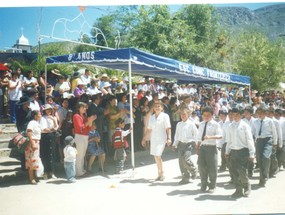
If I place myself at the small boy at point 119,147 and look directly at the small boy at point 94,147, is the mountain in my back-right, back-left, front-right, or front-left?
back-right

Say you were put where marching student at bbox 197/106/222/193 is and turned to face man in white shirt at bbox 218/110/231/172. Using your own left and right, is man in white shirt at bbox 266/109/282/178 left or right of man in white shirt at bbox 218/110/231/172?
right

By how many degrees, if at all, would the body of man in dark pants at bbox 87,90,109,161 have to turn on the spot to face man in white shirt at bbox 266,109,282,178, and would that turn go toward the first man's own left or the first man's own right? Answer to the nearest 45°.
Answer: approximately 45° to the first man's own left

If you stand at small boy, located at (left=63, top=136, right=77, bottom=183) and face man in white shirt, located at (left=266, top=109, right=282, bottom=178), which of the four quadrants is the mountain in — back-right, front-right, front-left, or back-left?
front-left

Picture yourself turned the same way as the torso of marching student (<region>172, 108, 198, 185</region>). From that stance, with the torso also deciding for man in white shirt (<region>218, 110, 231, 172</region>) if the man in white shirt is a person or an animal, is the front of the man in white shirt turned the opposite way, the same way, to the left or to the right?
the same way

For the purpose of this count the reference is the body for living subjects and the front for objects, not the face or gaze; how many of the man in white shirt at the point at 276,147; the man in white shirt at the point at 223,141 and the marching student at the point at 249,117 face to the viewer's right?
0

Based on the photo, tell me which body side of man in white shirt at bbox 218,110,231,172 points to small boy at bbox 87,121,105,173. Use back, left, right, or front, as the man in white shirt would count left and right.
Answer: right

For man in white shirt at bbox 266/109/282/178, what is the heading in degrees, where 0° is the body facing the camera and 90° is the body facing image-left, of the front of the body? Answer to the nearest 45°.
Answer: approximately 45°

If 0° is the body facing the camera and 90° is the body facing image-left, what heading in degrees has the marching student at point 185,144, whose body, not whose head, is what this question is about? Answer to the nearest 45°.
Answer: approximately 45°

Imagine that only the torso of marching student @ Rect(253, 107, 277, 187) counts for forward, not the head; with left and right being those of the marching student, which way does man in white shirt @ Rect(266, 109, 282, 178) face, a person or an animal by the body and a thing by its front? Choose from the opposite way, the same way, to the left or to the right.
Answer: the same way

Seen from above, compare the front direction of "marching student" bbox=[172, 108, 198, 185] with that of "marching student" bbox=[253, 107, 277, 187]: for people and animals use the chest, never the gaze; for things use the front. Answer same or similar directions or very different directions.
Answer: same or similar directions

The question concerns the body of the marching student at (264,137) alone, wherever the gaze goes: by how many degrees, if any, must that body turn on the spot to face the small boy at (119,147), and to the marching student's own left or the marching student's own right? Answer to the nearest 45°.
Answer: approximately 45° to the marching student's own right

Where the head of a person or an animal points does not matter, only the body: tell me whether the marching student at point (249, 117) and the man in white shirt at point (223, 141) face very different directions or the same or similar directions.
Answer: same or similar directions

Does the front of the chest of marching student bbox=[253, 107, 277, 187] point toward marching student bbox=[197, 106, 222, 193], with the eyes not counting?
yes

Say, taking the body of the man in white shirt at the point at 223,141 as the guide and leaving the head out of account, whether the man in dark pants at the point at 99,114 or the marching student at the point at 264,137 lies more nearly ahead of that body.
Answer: the man in dark pants

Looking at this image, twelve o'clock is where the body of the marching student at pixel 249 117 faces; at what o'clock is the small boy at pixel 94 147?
The small boy is roughly at 1 o'clock from the marching student.

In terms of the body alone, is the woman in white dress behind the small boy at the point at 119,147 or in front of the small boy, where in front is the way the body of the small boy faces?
in front
